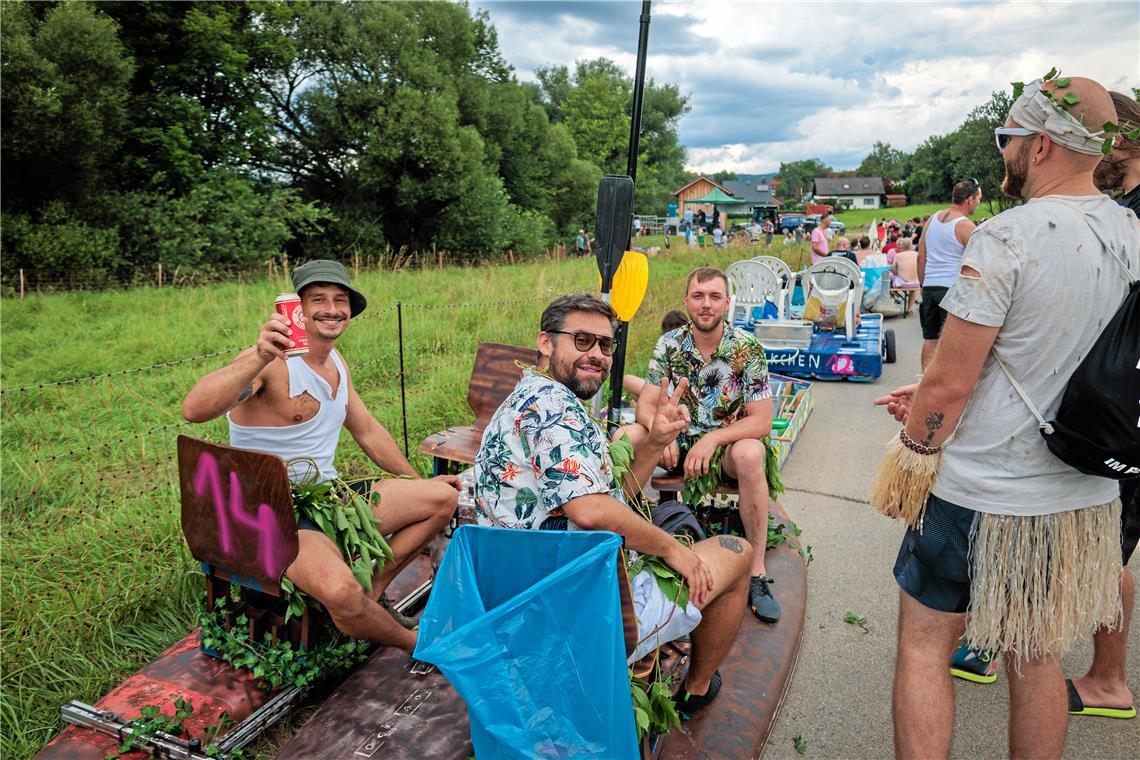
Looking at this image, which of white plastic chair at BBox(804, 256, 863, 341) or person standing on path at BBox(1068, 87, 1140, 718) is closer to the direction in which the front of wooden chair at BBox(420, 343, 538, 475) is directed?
the person standing on path

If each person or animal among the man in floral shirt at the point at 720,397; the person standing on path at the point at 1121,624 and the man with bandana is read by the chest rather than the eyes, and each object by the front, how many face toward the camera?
1

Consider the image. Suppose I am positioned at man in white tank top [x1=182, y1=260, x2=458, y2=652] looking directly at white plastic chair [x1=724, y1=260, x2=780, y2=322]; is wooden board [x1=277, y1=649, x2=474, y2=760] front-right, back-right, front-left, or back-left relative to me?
back-right

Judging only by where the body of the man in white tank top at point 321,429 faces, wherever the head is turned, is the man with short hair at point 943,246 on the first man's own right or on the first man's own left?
on the first man's own left

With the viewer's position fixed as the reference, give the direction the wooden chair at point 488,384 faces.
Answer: facing the viewer and to the left of the viewer

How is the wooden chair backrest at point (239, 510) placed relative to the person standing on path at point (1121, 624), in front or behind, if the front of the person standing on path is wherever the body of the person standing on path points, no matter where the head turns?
in front

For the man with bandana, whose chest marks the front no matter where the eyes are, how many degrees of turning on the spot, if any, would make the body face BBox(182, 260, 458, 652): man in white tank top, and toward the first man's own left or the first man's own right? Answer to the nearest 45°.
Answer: approximately 45° to the first man's own left

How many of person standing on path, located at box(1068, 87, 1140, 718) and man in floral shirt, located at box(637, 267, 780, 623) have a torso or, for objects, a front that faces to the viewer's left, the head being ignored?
1

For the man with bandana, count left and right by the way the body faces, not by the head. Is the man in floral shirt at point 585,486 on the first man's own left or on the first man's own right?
on the first man's own left

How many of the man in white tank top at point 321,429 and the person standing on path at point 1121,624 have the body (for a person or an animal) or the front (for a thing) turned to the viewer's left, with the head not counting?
1

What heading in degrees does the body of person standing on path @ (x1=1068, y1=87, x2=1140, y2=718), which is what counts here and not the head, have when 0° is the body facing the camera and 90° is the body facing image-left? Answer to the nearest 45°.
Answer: approximately 90°

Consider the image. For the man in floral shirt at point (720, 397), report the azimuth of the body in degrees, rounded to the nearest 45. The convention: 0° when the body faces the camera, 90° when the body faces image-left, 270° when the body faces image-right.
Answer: approximately 0°

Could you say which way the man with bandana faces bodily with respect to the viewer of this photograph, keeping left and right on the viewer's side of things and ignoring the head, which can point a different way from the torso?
facing away from the viewer and to the left of the viewer
